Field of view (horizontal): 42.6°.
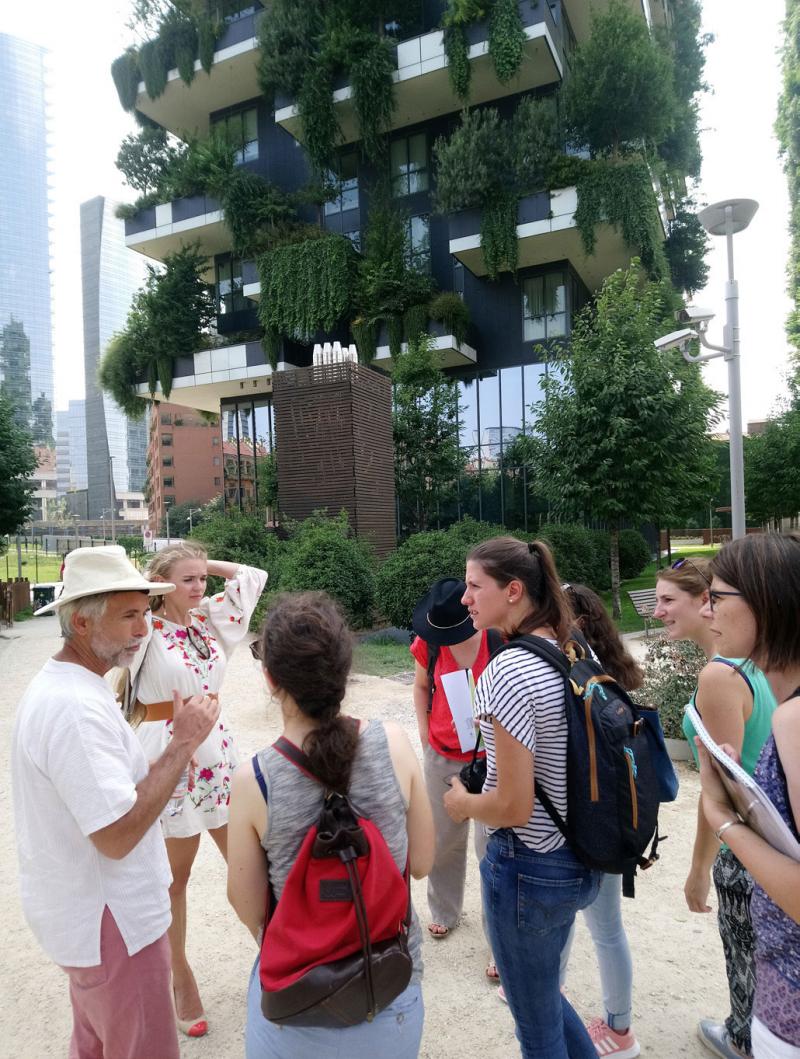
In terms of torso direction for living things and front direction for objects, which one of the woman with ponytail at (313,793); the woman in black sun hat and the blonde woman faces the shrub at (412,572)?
the woman with ponytail

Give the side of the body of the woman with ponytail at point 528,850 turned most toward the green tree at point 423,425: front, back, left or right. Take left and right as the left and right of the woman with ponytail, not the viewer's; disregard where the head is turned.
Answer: right

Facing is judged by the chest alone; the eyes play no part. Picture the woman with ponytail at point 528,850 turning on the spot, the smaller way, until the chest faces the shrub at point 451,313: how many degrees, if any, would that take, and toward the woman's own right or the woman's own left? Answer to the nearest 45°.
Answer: approximately 90° to the woman's own right

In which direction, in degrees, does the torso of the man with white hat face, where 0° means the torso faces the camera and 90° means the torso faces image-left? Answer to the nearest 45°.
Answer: approximately 270°

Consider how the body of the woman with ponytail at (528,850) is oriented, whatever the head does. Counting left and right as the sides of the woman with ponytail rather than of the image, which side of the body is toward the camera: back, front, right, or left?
left

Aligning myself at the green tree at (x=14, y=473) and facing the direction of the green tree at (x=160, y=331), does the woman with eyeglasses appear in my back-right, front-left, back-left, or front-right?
back-right

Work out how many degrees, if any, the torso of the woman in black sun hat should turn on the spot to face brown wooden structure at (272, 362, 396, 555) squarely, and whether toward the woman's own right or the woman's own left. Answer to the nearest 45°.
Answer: approximately 180°

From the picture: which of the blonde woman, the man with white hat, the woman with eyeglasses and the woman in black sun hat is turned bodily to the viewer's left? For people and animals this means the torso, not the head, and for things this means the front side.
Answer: the woman with eyeglasses

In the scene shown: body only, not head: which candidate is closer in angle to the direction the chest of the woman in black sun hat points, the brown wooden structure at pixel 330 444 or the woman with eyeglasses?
the woman with eyeglasses

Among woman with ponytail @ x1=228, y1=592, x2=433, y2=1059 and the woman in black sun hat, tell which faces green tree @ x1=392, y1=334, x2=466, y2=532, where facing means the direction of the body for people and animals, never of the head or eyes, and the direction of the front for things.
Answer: the woman with ponytail

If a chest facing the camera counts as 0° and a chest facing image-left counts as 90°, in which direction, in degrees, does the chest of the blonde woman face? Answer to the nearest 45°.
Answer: approximately 315°

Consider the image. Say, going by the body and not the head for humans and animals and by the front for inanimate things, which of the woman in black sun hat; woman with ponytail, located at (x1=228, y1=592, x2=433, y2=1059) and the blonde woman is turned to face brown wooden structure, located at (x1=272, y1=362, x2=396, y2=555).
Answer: the woman with ponytail

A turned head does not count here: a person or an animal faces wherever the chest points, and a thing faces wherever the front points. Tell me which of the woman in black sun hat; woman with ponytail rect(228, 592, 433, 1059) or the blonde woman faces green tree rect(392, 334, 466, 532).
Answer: the woman with ponytail

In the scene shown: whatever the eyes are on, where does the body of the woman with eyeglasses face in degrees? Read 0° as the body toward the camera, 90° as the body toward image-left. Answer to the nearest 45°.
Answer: approximately 90°

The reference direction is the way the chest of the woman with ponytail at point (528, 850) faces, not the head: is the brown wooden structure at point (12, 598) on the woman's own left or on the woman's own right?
on the woman's own right

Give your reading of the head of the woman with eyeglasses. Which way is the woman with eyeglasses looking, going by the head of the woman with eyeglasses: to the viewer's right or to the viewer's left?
to the viewer's left

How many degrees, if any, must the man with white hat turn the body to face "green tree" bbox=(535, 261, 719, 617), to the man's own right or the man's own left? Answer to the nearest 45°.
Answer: approximately 45° to the man's own left

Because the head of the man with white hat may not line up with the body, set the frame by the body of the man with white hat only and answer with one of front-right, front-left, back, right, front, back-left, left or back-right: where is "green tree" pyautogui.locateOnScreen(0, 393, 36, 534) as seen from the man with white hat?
left

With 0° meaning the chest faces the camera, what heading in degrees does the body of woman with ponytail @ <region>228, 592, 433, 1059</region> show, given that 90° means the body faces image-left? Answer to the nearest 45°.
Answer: approximately 180°
